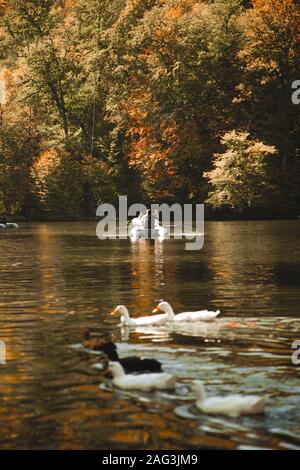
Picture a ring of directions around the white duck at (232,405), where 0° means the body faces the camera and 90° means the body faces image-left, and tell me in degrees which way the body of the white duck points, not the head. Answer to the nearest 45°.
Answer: approximately 90°

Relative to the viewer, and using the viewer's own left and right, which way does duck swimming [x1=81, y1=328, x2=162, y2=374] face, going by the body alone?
facing to the left of the viewer

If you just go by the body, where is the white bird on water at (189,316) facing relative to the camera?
to the viewer's left

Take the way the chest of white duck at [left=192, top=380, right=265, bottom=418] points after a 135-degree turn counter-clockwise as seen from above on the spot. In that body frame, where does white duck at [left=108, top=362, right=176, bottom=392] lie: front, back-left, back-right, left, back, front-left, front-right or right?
back

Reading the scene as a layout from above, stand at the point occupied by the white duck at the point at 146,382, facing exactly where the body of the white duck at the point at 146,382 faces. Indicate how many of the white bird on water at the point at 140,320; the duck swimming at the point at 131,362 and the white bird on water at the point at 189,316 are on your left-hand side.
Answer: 0

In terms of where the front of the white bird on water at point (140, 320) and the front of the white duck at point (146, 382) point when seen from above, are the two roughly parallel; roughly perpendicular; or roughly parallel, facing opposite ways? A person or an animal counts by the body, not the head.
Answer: roughly parallel

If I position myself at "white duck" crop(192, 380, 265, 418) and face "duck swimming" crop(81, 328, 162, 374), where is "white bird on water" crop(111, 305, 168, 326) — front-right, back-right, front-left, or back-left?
front-right

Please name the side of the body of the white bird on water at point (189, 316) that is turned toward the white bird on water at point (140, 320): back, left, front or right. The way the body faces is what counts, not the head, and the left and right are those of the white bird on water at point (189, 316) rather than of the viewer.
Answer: front

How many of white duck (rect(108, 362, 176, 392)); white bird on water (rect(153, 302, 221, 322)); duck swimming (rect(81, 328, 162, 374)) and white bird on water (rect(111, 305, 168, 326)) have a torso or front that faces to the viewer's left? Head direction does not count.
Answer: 4

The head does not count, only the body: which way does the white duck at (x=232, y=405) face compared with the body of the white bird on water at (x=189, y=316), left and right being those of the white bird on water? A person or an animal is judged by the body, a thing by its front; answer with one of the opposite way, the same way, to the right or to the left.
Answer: the same way

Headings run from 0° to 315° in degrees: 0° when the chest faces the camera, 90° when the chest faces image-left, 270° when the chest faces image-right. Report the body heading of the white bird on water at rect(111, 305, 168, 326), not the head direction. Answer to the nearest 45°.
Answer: approximately 90°

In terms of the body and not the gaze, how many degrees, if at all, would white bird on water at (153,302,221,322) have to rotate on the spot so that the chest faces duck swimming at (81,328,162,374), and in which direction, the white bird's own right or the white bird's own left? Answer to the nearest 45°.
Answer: approximately 90° to the white bird's own left

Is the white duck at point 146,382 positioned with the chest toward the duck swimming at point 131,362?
no

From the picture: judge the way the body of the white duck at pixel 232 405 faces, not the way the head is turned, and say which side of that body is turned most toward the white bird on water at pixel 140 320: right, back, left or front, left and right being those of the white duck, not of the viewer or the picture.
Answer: right

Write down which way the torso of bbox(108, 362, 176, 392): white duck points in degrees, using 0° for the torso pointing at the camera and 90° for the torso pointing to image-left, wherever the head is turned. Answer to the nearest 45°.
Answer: approximately 90°

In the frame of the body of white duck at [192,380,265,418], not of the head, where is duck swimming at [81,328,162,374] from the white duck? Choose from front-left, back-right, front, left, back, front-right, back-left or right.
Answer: front-right

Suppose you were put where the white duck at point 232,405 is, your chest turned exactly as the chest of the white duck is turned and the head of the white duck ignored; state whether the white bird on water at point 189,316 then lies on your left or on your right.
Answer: on your right

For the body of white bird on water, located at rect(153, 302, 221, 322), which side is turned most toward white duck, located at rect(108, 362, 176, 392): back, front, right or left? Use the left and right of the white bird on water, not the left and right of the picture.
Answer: left

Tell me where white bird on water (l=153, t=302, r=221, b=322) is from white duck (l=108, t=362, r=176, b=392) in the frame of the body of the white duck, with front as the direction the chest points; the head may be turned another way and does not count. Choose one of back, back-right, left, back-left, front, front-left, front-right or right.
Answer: right

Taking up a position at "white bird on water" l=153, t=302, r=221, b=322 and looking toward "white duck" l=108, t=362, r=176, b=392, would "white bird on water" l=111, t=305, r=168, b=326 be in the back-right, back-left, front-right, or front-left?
front-right
